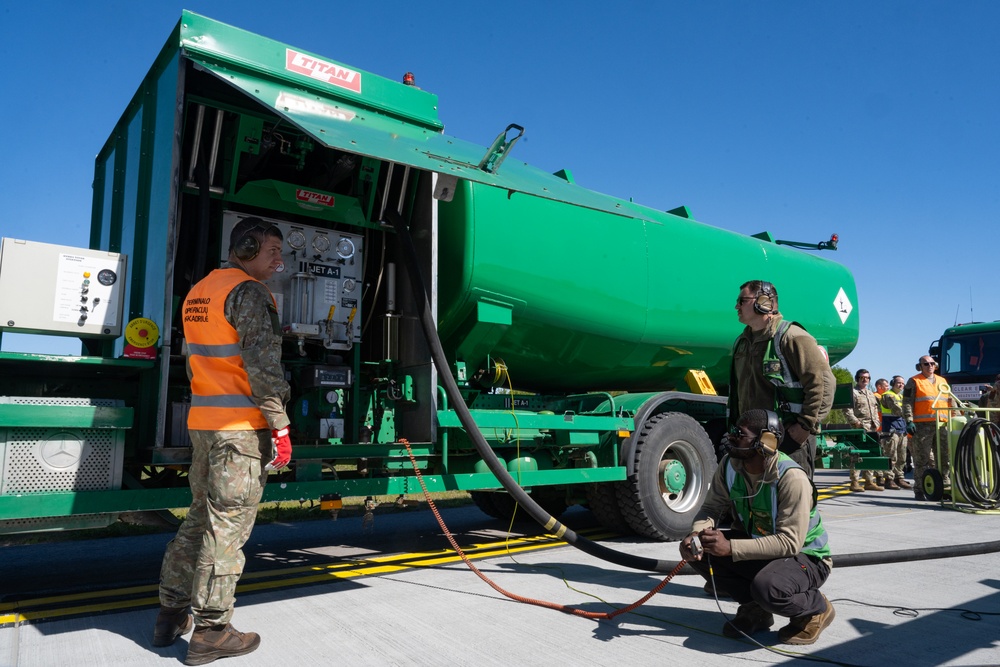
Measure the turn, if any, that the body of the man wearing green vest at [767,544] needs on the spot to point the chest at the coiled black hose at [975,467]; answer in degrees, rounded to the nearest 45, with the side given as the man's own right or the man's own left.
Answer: approximately 135° to the man's own right

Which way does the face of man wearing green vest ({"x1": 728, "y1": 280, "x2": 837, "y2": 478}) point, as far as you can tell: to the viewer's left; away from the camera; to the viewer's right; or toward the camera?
to the viewer's left

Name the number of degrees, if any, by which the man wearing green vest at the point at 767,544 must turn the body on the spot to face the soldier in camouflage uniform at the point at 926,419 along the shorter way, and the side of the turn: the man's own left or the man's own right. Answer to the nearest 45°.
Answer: approximately 135° to the man's own right

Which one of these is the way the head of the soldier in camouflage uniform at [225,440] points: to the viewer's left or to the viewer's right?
to the viewer's right

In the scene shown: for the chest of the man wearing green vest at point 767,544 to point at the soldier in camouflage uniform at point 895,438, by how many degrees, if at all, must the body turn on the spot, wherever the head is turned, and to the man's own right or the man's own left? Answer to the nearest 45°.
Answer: approximately 135° to the man's own right

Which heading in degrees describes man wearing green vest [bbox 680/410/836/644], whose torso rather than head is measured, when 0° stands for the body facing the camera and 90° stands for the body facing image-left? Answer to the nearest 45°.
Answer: approximately 45°
